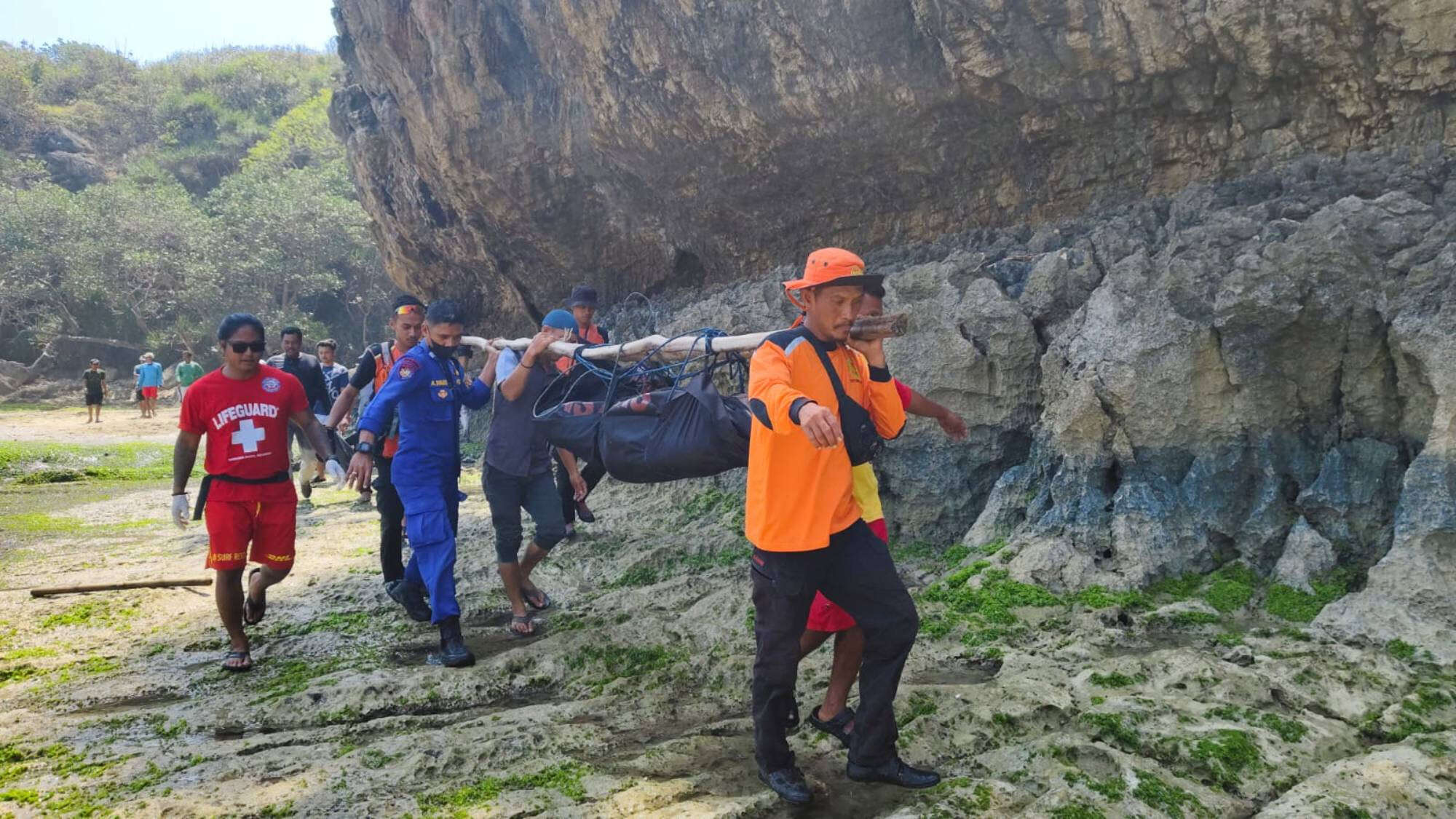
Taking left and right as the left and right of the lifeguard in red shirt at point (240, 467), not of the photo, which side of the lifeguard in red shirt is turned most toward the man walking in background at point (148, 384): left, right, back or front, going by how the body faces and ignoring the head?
back

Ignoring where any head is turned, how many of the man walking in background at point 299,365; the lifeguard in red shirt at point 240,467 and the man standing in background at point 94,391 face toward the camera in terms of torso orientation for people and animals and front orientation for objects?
3

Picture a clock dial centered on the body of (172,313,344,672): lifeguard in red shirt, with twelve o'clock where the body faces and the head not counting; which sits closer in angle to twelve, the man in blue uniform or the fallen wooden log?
the man in blue uniform

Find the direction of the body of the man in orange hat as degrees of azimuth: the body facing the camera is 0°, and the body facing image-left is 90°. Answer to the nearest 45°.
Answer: approximately 315°

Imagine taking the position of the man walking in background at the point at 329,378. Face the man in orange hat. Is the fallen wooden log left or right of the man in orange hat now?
right

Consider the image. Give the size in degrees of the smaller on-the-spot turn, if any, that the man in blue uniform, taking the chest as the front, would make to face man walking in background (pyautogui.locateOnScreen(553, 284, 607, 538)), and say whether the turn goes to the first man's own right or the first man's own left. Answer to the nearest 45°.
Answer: approximately 90° to the first man's own left

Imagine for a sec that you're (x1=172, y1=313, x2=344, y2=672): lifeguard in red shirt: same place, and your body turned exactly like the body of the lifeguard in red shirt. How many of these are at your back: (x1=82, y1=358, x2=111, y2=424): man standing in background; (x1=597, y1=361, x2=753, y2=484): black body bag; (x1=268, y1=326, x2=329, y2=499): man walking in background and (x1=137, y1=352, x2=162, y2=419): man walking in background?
3

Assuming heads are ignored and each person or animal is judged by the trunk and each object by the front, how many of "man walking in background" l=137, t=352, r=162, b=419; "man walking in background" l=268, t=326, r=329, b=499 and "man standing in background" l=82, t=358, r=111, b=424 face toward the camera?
3
